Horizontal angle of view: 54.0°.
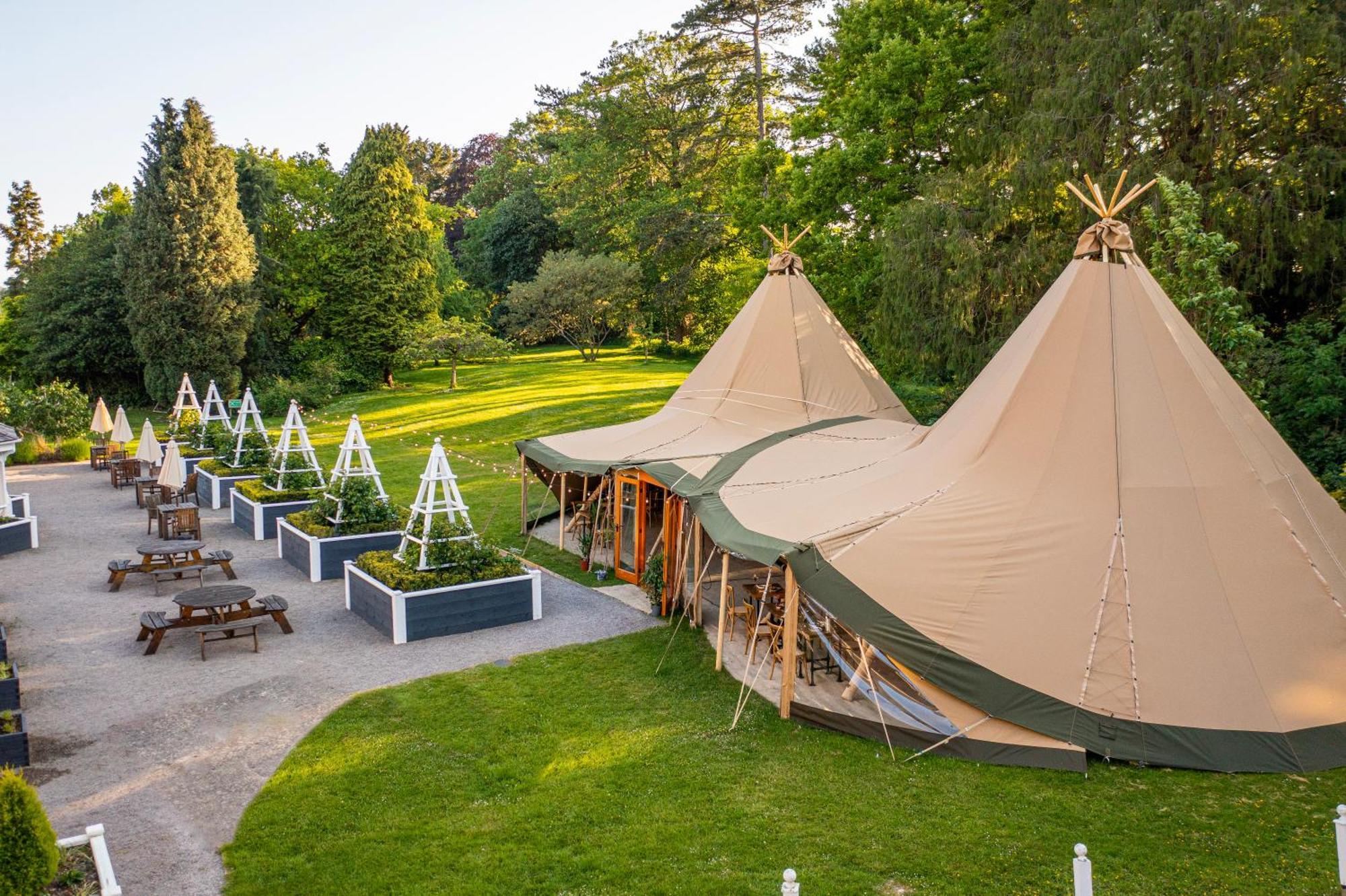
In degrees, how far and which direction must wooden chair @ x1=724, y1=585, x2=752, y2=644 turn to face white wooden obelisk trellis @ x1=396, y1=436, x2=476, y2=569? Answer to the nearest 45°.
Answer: approximately 135° to its left

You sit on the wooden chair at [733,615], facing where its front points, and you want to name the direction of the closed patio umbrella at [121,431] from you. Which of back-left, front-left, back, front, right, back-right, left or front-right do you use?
left

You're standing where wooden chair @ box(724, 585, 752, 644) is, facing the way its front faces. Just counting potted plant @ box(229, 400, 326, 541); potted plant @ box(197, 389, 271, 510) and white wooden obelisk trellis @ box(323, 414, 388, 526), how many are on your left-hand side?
3

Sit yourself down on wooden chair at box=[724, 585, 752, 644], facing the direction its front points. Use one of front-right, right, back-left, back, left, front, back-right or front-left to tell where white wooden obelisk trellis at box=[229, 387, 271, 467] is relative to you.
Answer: left

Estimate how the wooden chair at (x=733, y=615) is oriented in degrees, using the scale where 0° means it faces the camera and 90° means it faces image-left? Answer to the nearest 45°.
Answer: approximately 225°

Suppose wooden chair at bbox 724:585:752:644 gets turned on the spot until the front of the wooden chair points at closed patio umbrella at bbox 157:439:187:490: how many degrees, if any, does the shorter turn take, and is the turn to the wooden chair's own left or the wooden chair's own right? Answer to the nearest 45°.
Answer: approximately 90° to the wooden chair's own left

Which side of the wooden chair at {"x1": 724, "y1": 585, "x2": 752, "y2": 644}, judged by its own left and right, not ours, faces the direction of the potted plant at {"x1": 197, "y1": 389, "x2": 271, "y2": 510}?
left
